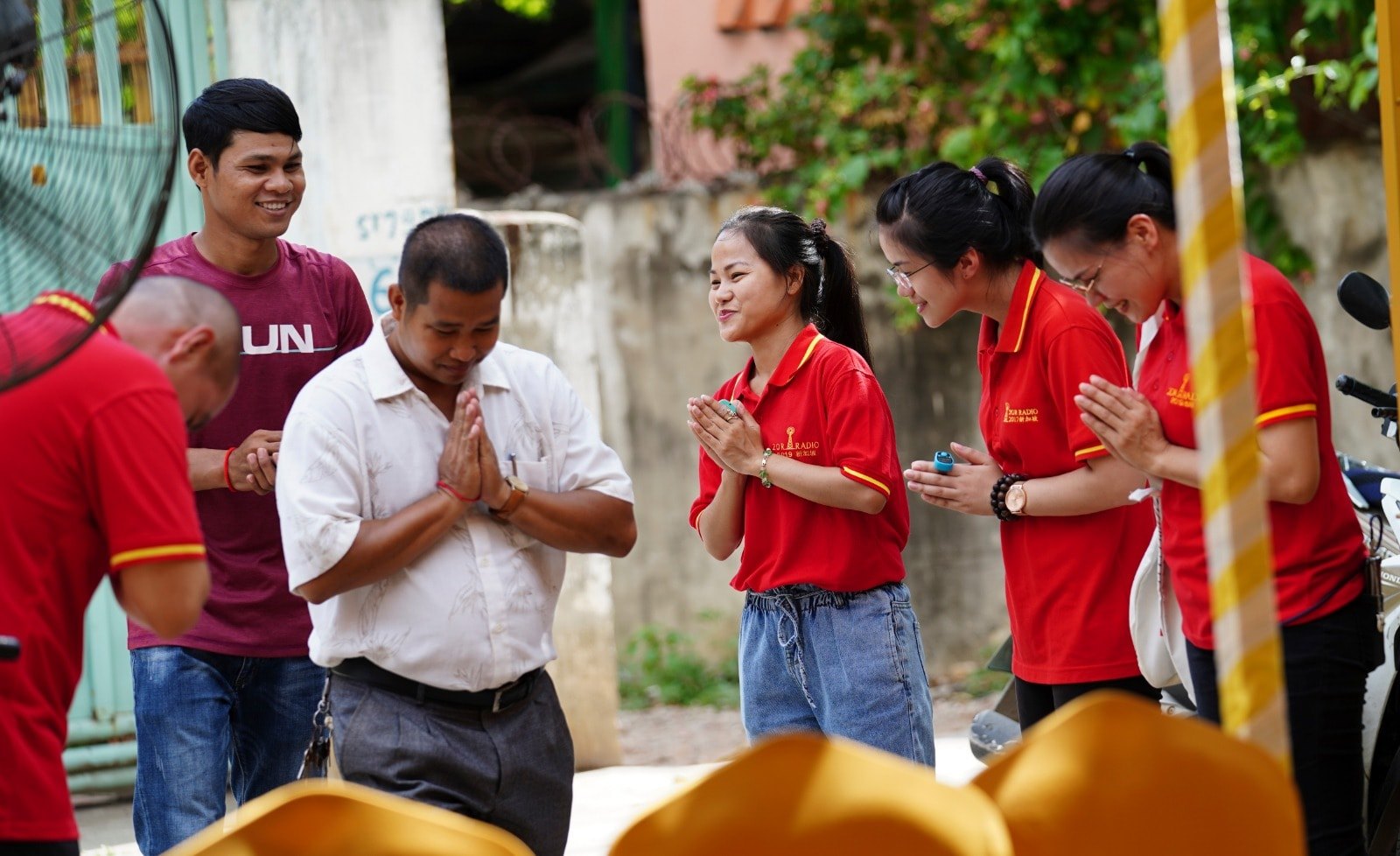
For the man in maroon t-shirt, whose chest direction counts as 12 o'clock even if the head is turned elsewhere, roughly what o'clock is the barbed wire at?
The barbed wire is roughly at 8 o'clock from the man in maroon t-shirt.

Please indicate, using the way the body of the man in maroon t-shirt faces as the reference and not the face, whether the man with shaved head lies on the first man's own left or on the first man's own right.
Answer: on the first man's own right

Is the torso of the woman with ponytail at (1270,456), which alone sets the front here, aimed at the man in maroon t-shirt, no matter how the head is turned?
yes

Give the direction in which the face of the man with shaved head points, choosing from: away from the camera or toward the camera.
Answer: away from the camera

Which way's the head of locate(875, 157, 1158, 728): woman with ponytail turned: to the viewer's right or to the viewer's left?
to the viewer's left

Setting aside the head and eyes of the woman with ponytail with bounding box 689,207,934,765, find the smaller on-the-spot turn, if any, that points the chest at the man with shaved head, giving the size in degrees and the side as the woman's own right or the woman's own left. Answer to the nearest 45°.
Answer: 0° — they already face them

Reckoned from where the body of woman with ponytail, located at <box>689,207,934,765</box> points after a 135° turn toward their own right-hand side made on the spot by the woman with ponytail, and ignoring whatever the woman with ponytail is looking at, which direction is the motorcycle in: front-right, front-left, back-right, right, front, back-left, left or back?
right

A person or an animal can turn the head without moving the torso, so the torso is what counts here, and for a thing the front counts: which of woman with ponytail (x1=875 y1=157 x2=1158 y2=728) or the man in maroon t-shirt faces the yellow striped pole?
the man in maroon t-shirt

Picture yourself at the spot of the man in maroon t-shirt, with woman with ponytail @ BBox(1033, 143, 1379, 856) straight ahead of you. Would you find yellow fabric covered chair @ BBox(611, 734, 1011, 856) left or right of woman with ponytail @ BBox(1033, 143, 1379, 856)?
right

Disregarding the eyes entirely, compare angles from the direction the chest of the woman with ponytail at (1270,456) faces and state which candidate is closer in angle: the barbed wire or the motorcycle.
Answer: the barbed wire

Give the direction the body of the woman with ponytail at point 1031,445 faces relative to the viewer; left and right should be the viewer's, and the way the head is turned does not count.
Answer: facing to the left of the viewer

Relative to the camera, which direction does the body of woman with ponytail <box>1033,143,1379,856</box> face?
to the viewer's left
